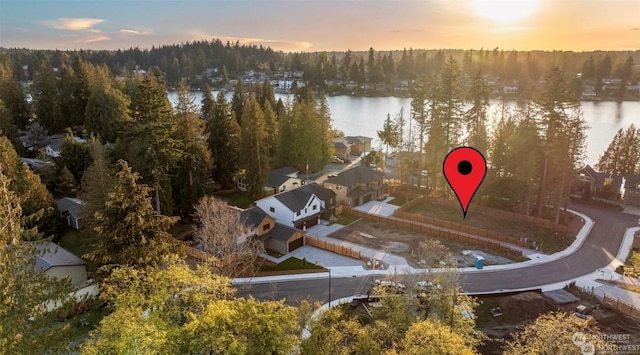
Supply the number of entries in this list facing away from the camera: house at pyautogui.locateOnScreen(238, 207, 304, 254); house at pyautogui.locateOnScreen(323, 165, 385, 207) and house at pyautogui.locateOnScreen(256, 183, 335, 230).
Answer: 0

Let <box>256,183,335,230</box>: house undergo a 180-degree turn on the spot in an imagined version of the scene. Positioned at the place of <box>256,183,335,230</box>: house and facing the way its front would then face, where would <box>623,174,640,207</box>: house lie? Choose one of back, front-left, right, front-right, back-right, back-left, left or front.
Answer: back-right

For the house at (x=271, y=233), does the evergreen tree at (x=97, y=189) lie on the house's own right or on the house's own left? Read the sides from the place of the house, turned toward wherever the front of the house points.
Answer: on the house's own right

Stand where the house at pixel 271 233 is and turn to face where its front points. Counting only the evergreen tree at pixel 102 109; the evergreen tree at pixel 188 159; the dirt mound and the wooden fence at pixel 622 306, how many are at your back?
2

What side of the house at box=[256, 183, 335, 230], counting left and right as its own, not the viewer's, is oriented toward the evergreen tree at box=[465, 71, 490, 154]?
left

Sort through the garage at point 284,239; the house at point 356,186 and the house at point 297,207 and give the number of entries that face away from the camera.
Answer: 0

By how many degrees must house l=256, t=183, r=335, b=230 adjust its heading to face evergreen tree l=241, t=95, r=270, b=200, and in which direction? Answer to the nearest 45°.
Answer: approximately 180°

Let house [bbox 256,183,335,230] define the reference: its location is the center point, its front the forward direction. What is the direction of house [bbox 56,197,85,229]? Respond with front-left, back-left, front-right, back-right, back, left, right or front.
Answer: back-right

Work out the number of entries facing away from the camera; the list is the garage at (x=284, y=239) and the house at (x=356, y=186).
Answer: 0

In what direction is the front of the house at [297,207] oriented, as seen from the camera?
facing the viewer and to the right of the viewer

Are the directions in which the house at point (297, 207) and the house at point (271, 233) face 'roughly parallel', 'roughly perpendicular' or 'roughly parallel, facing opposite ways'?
roughly parallel

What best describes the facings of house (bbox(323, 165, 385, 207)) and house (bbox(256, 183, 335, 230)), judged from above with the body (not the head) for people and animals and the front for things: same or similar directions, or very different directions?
same or similar directions

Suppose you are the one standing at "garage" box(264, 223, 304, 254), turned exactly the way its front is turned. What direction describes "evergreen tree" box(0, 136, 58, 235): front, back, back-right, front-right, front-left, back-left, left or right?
back-right
